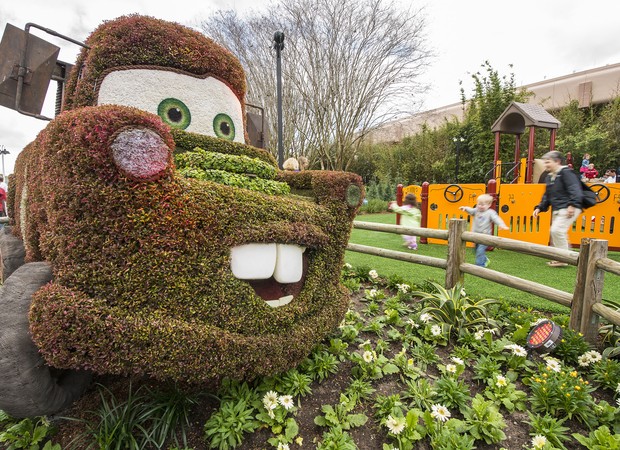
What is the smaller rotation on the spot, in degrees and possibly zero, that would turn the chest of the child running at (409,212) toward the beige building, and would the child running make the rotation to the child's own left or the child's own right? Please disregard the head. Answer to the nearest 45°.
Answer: approximately 90° to the child's own right

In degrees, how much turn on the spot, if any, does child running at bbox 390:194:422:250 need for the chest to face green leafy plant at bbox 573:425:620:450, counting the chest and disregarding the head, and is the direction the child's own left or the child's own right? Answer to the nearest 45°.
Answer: approximately 135° to the child's own left

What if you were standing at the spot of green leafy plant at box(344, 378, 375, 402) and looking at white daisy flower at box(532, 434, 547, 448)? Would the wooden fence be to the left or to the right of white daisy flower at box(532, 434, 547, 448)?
left

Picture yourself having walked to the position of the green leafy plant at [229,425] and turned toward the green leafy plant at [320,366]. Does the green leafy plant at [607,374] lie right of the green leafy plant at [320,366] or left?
right

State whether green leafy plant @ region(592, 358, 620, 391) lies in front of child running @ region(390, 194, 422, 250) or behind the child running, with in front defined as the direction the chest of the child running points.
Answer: behind

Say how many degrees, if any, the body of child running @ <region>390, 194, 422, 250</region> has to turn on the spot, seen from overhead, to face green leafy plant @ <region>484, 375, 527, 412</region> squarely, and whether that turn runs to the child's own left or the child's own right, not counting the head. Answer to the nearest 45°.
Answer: approximately 135° to the child's own left

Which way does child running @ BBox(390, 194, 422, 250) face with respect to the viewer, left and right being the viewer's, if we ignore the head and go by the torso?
facing away from the viewer and to the left of the viewer
